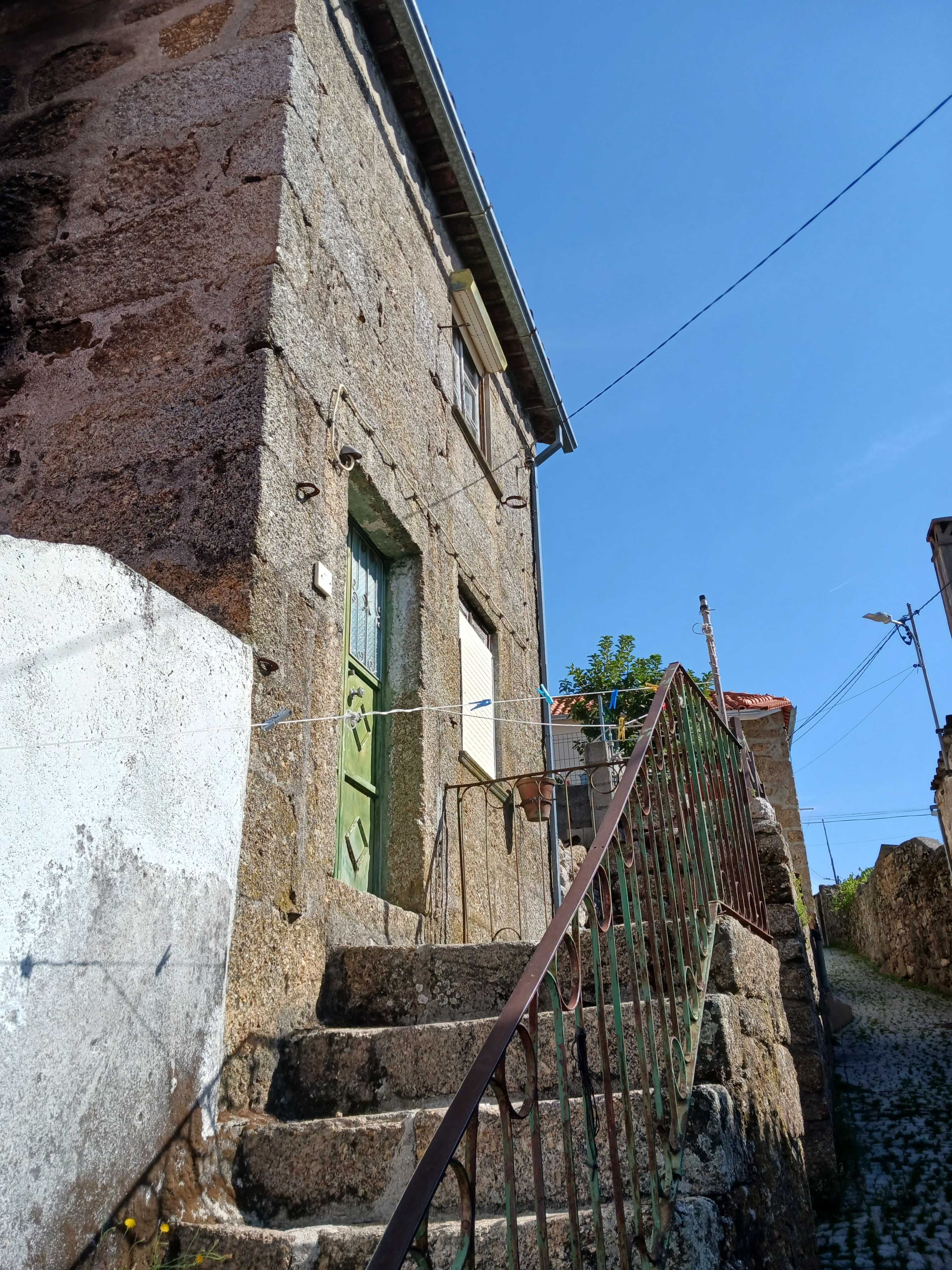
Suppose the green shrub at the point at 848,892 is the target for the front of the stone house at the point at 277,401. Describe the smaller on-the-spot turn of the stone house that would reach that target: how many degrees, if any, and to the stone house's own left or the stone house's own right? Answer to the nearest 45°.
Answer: approximately 45° to the stone house's own left

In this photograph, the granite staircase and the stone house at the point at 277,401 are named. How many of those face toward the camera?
1

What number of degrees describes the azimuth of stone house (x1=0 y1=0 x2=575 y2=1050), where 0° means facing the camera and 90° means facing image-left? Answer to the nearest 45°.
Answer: approximately 270°

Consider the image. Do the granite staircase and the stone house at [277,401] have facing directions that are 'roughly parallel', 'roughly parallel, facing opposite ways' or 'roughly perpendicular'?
roughly perpendicular

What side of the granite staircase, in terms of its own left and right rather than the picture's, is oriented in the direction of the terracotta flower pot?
back

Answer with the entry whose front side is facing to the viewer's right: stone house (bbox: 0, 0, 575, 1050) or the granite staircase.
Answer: the stone house

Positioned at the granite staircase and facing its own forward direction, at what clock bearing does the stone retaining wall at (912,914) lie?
The stone retaining wall is roughly at 7 o'clock from the granite staircase.

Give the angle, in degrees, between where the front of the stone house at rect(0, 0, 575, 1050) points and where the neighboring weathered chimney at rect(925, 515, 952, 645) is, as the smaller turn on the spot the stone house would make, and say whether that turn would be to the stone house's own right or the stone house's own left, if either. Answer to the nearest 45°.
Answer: approximately 45° to the stone house's own left
